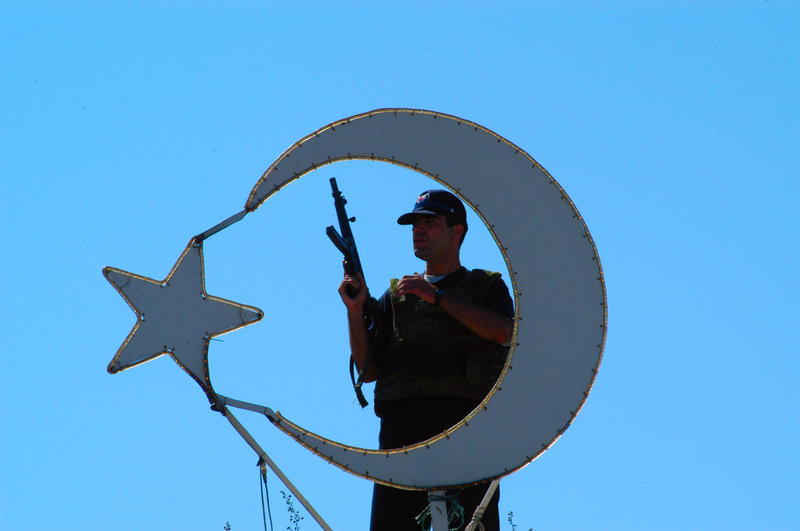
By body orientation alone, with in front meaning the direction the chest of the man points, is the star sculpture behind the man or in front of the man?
in front

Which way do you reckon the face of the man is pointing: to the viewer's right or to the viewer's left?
to the viewer's left
